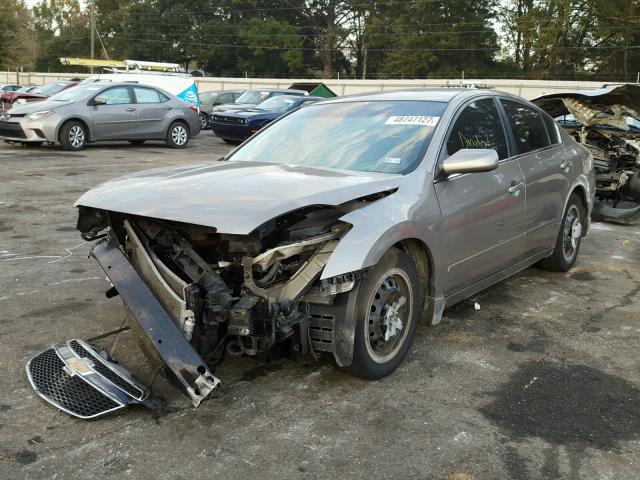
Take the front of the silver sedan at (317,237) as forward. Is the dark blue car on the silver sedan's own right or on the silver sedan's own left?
on the silver sedan's own right

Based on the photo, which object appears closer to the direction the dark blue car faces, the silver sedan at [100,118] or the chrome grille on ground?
the silver sedan

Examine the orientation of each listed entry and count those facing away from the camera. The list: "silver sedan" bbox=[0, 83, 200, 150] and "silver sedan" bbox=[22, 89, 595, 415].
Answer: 0

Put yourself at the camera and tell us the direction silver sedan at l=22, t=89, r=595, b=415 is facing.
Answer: facing the viewer and to the left of the viewer

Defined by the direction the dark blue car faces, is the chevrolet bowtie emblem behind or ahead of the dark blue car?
ahead

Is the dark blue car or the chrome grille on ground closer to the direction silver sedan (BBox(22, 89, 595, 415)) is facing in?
the chrome grille on ground

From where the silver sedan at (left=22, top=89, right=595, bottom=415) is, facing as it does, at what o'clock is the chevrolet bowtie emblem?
The chevrolet bowtie emblem is roughly at 1 o'clock from the silver sedan.

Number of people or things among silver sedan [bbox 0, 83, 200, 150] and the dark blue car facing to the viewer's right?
0

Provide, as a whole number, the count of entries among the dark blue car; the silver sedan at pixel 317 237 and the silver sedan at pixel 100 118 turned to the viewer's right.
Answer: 0

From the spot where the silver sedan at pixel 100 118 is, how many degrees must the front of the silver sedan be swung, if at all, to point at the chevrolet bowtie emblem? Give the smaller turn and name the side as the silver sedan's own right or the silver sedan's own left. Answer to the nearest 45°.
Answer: approximately 45° to the silver sedan's own left

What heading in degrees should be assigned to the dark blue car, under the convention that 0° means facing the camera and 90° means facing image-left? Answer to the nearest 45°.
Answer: approximately 45°
